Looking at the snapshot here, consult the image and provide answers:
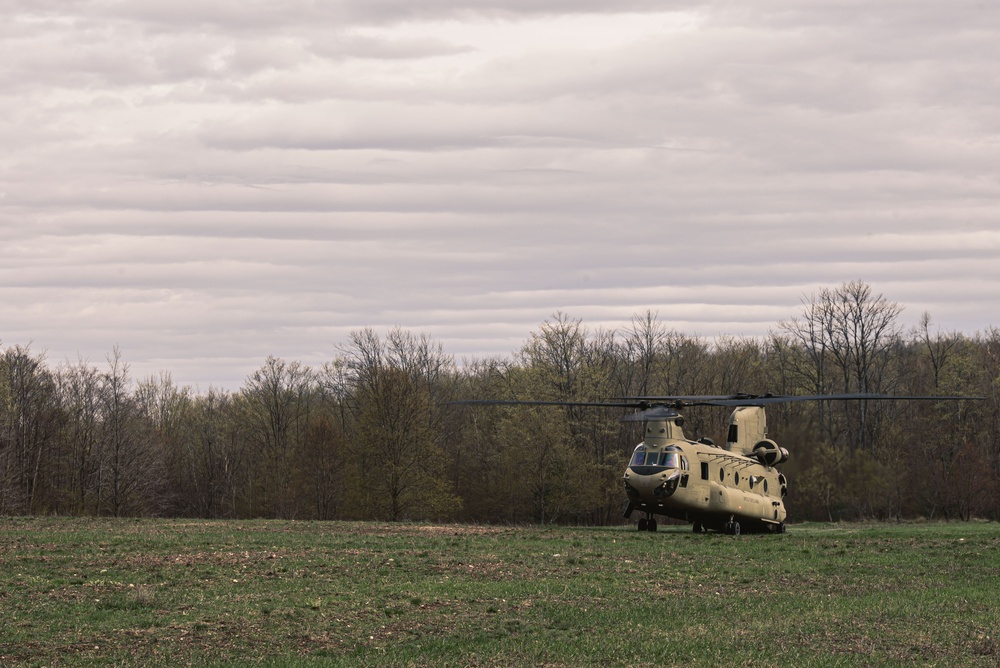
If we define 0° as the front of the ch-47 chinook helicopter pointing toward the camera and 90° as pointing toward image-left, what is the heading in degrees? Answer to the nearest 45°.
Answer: approximately 45°
